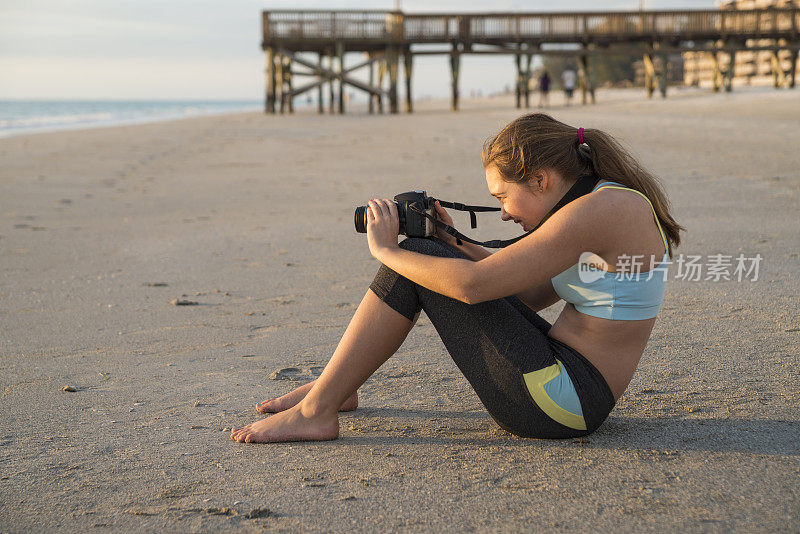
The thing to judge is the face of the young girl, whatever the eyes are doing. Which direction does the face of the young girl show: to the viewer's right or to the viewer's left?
to the viewer's left

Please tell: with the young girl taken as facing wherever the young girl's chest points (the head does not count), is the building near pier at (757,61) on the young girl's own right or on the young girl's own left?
on the young girl's own right

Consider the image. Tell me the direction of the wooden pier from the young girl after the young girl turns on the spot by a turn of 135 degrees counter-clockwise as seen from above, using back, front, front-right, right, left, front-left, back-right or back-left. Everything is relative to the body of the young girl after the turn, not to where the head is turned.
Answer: back-left

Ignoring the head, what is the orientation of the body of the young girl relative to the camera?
to the viewer's left
